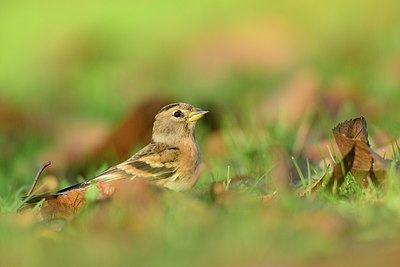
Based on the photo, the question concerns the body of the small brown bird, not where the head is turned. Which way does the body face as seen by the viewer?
to the viewer's right
